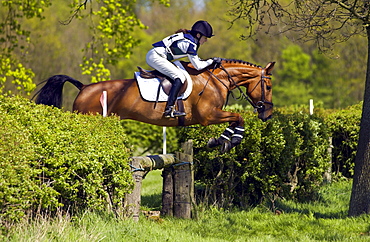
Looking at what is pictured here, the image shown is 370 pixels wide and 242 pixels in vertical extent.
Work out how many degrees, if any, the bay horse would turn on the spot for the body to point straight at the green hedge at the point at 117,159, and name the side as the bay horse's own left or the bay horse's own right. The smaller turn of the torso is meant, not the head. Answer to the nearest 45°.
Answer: approximately 135° to the bay horse's own right

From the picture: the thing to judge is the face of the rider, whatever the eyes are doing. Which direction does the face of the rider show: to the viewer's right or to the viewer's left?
to the viewer's right

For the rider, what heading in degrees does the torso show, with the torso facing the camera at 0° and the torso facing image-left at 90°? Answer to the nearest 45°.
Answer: approximately 270°

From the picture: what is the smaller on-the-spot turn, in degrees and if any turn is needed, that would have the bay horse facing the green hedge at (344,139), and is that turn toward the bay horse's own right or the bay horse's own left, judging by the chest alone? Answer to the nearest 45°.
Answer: approximately 45° to the bay horse's own left

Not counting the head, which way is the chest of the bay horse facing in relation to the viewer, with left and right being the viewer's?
facing to the right of the viewer

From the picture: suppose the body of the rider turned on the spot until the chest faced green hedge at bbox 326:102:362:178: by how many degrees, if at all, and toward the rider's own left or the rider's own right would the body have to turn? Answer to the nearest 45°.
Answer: approximately 45° to the rider's own left
